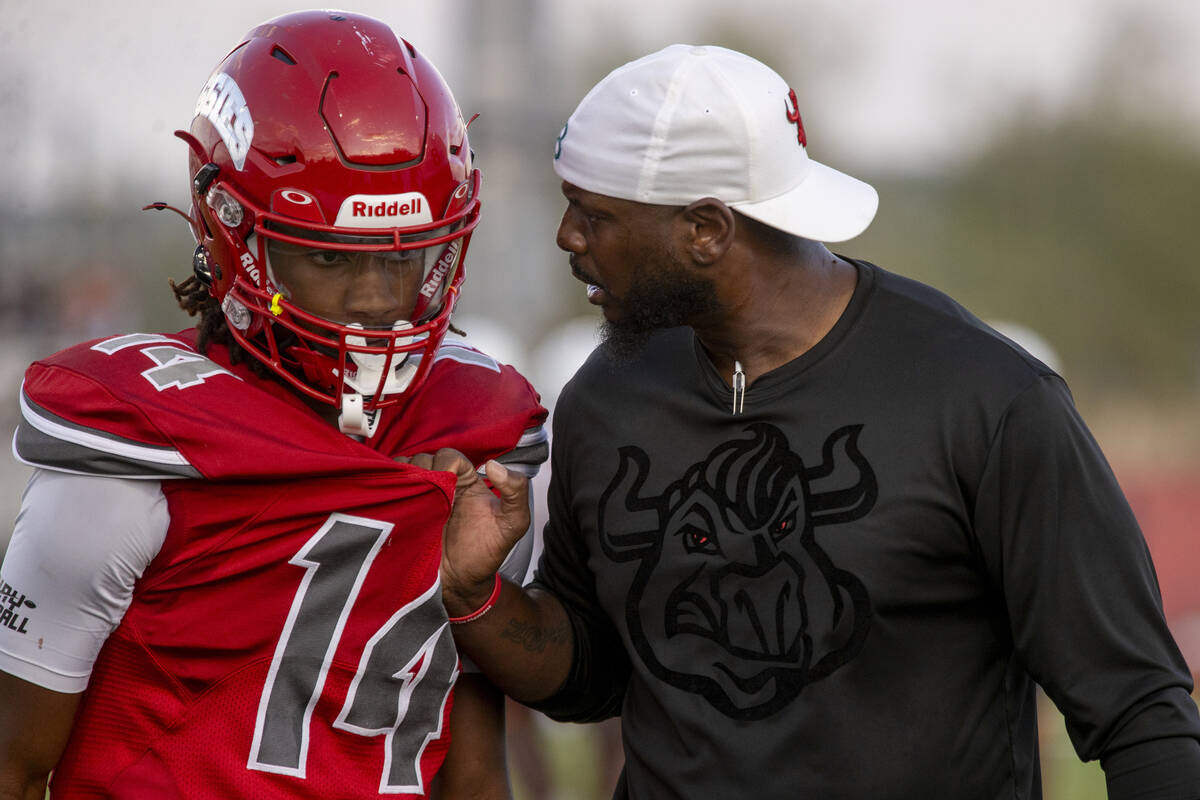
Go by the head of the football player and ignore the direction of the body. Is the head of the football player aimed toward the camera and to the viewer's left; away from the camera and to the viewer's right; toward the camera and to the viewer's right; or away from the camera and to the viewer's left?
toward the camera and to the viewer's right

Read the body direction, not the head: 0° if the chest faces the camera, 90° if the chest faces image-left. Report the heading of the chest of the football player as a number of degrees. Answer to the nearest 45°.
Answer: approximately 315°
